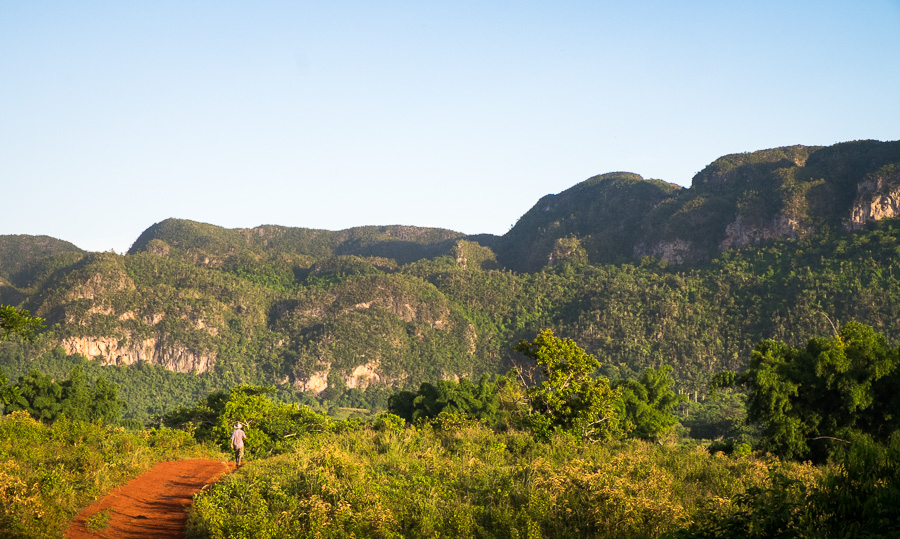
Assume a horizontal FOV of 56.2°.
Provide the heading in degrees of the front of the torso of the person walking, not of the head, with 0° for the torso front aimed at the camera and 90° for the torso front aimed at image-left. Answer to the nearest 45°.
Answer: approximately 180°

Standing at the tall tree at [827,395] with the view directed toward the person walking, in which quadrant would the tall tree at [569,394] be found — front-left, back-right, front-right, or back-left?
front-right

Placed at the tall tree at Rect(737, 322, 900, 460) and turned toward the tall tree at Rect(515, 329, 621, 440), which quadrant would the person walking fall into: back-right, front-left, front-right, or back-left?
front-left

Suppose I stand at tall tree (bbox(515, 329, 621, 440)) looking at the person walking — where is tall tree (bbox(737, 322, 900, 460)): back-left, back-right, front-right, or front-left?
back-left

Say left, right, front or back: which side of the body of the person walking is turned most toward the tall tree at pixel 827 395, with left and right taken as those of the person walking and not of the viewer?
right

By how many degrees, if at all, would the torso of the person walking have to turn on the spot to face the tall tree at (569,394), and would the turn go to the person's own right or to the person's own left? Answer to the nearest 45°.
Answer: approximately 90° to the person's own right
